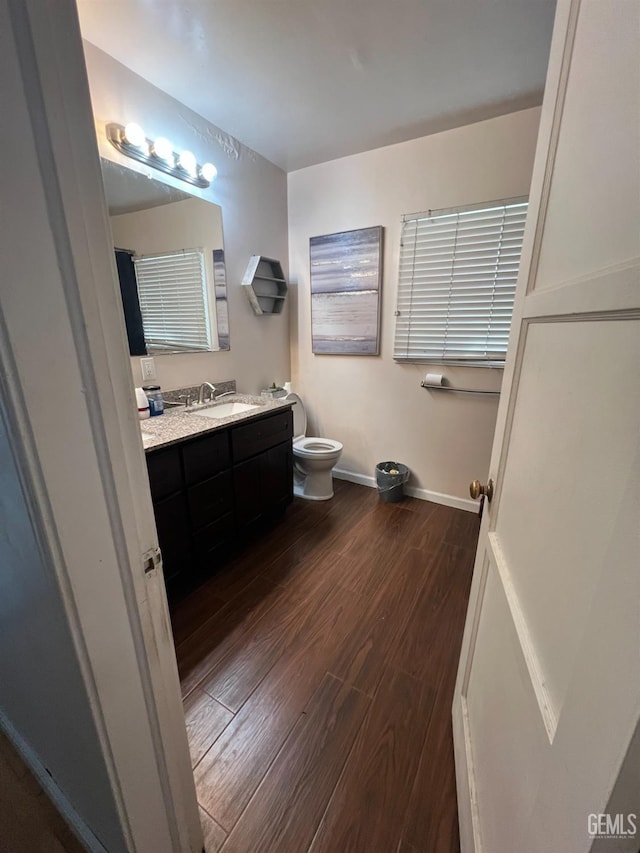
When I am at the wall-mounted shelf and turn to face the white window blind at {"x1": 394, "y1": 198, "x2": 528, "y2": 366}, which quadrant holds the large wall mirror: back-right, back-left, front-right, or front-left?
back-right

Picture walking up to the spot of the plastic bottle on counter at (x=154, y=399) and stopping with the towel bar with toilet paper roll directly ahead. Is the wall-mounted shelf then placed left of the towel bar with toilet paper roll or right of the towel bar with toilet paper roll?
left

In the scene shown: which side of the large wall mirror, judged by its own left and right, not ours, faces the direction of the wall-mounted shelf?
left

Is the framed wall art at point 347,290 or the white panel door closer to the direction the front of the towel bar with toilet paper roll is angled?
the white panel door

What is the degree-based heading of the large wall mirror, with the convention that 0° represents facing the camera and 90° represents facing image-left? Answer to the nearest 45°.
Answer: approximately 315°

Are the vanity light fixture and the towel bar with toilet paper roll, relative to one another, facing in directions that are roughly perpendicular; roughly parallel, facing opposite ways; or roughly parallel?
roughly perpendicular

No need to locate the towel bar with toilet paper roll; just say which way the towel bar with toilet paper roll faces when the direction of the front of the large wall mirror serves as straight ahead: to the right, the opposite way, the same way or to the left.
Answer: to the right
